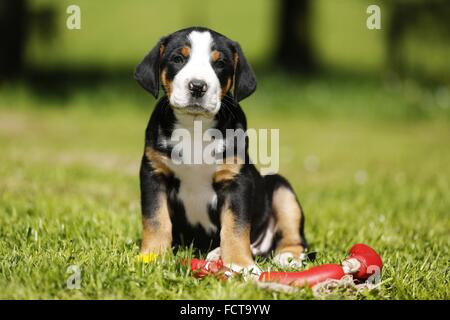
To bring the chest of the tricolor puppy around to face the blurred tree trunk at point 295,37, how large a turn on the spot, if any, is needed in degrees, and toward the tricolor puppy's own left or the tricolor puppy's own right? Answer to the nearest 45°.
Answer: approximately 135° to the tricolor puppy's own right

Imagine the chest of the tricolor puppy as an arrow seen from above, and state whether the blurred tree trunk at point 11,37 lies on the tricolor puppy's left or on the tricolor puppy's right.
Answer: on the tricolor puppy's right

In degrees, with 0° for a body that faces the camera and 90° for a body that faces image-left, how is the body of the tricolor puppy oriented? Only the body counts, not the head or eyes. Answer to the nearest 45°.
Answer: approximately 45°
